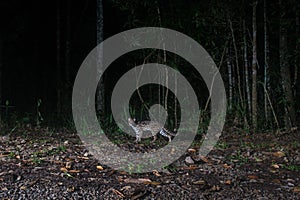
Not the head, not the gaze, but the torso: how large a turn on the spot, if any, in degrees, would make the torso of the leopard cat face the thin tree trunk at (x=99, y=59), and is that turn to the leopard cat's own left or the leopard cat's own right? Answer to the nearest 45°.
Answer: approximately 90° to the leopard cat's own right

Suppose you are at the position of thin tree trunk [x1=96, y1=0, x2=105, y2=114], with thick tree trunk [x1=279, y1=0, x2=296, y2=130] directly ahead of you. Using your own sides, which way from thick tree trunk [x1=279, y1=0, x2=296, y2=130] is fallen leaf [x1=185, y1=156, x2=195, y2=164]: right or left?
right

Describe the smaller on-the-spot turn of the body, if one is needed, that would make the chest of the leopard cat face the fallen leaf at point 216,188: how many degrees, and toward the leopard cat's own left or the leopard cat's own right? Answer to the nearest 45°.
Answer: approximately 90° to the leopard cat's own left

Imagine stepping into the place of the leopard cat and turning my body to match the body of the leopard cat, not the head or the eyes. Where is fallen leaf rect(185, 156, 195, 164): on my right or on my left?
on my left

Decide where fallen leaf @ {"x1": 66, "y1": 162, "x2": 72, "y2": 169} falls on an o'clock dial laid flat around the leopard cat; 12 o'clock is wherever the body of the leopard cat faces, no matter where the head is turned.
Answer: The fallen leaf is roughly at 10 o'clock from the leopard cat.

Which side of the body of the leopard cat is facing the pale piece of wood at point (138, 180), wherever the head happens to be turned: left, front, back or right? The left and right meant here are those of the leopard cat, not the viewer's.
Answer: left

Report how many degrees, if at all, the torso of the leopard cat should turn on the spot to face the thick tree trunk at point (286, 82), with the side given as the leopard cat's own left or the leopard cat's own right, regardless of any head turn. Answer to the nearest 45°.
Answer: approximately 135° to the leopard cat's own right

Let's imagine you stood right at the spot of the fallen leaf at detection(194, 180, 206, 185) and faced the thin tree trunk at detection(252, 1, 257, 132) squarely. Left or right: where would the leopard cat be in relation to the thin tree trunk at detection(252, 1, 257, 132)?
left

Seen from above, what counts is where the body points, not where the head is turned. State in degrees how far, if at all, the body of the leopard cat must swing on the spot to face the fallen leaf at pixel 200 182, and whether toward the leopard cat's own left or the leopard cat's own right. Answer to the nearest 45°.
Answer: approximately 90° to the leopard cat's own left

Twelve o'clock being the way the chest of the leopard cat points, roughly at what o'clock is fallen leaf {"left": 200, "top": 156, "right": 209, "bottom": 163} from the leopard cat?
The fallen leaf is roughly at 8 o'clock from the leopard cat.

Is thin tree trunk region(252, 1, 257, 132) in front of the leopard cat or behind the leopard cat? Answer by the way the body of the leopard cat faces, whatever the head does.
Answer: behind

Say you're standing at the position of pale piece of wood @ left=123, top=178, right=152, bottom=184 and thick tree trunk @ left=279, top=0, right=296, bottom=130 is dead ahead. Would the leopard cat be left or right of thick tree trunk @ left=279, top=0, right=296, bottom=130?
left

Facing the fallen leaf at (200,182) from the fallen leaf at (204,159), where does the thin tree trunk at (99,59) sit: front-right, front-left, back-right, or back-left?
back-right

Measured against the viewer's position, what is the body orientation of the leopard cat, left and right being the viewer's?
facing to the left of the viewer
